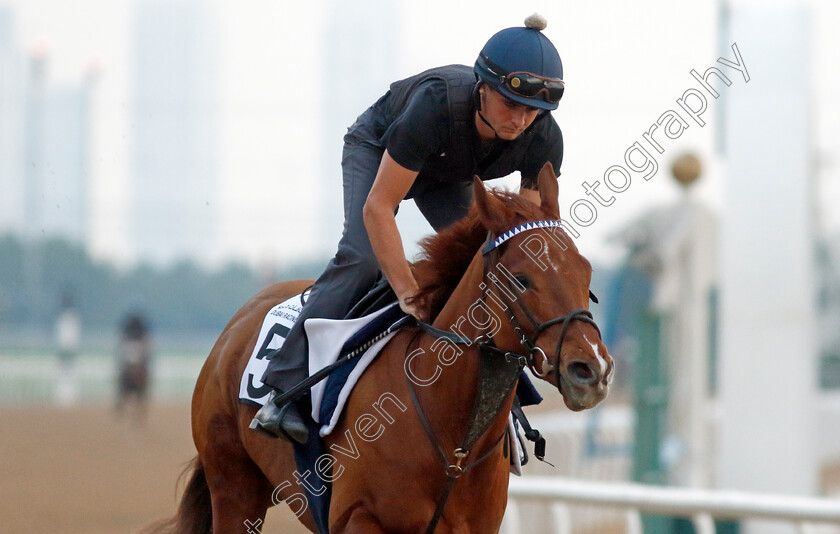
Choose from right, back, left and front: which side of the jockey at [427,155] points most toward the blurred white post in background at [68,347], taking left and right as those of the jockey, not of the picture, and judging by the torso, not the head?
back

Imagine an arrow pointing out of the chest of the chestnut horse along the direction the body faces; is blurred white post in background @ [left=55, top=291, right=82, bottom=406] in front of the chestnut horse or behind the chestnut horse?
behind

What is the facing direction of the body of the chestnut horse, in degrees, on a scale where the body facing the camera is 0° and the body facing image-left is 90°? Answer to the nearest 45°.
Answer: approximately 315°

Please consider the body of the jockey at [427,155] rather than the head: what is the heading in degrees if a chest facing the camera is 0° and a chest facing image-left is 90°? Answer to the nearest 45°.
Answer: approximately 315°

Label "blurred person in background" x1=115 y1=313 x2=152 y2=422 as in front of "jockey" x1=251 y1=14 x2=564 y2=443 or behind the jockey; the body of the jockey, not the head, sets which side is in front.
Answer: behind
